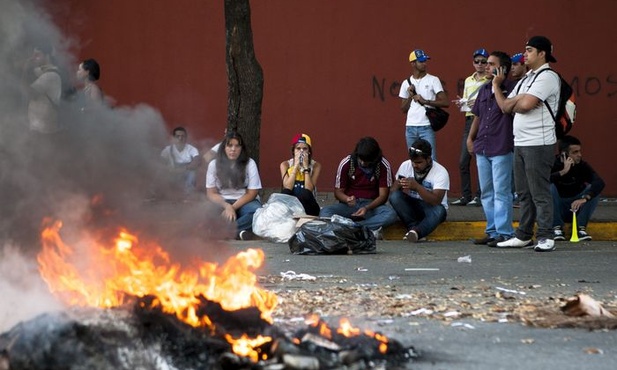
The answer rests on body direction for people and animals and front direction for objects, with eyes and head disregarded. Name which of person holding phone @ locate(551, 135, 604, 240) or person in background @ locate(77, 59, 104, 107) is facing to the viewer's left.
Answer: the person in background

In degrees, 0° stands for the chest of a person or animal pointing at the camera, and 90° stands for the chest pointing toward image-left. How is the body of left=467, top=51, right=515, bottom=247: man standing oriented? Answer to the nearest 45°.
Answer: approximately 45°

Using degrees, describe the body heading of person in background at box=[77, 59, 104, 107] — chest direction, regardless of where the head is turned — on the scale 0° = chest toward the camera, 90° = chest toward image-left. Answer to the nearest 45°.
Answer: approximately 90°

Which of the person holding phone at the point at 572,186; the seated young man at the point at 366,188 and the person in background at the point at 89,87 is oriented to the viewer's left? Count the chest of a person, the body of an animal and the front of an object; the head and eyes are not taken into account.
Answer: the person in background
